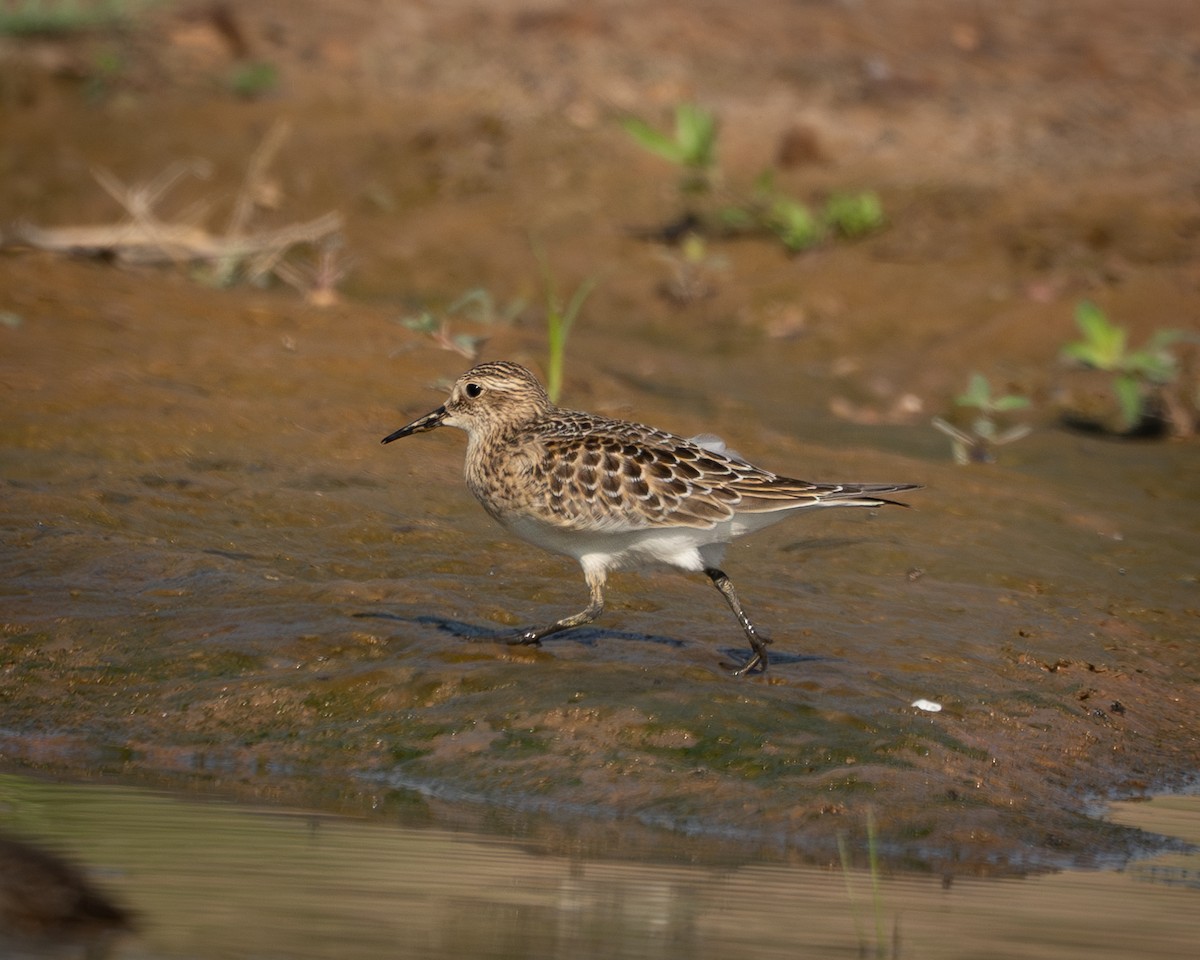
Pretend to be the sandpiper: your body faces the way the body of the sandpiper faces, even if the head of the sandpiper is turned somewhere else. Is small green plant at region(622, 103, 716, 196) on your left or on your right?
on your right

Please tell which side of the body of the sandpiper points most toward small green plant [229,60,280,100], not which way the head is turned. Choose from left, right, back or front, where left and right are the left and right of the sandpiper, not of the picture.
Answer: right

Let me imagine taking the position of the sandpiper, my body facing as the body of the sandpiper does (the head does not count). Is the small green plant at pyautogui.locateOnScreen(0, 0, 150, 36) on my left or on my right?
on my right

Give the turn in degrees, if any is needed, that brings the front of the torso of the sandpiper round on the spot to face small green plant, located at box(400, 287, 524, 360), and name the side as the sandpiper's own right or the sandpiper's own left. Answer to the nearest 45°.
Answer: approximately 90° to the sandpiper's own right

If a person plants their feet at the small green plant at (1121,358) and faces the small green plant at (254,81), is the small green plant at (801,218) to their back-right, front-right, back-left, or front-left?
front-right

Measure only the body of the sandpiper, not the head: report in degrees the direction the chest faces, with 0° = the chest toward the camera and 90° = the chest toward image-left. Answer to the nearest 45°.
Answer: approximately 90°

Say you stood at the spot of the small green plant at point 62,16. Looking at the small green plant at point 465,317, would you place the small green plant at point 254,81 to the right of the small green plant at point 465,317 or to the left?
left

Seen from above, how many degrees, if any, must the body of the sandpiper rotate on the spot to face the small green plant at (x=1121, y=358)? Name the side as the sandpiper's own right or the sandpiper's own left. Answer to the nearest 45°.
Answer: approximately 135° to the sandpiper's own right

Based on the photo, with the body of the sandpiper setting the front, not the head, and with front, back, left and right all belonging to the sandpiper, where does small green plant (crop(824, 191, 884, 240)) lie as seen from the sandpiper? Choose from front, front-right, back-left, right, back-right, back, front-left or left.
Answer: right

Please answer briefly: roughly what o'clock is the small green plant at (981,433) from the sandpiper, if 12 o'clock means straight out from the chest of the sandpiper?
The small green plant is roughly at 4 o'clock from the sandpiper.
